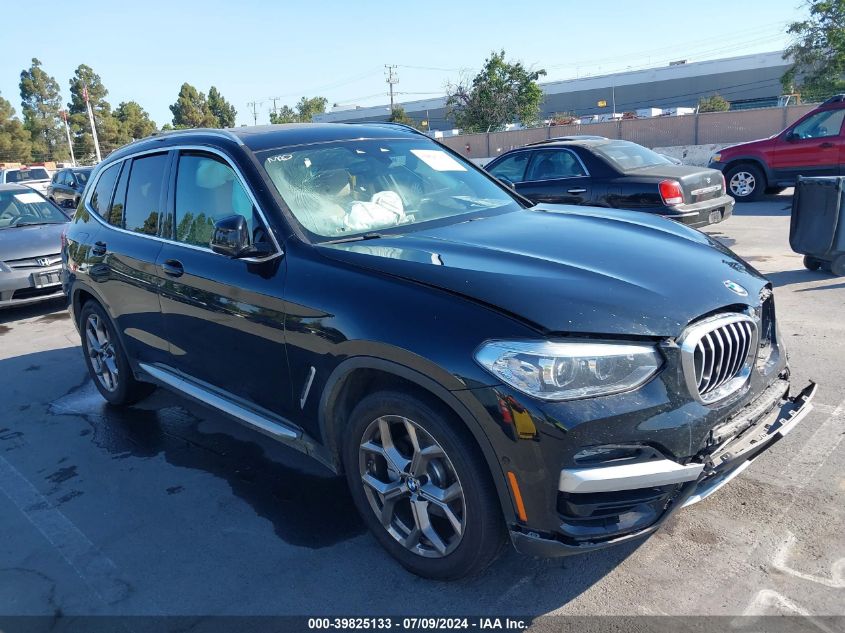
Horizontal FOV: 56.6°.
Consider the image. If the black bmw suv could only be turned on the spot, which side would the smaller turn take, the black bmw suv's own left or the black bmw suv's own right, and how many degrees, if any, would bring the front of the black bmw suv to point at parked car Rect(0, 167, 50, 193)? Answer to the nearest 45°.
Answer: approximately 180°

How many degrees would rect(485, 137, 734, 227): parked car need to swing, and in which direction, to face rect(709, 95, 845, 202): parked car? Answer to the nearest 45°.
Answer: approximately 90° to its right

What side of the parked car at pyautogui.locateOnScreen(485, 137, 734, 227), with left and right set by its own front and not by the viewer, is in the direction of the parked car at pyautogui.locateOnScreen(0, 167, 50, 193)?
front

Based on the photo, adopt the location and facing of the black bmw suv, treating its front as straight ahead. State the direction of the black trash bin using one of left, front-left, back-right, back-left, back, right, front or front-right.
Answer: left

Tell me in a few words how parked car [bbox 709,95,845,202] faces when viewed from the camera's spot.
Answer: facing to the left of the viewer

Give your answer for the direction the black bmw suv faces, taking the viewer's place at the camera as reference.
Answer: facing the viewer and to the right of the viewer

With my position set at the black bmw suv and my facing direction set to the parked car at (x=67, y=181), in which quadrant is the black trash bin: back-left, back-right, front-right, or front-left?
front-right

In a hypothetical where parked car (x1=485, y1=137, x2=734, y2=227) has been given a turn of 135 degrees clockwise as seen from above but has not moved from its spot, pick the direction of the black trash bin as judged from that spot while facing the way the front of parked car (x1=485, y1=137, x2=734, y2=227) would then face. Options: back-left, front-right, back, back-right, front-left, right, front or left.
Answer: front-right

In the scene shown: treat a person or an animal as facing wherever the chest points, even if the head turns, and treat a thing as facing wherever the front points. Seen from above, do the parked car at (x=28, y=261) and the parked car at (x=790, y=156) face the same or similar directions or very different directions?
very different directions

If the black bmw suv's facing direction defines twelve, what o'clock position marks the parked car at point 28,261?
The parked car is roughly at 6 o'clock from the black bmw suv.

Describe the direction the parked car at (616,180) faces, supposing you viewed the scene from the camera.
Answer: facing away from the viewer and to the left of the viewer

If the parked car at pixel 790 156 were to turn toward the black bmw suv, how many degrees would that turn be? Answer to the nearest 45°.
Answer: approximately 90° to its left

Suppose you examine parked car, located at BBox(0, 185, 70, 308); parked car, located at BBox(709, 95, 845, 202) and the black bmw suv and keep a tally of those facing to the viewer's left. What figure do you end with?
1

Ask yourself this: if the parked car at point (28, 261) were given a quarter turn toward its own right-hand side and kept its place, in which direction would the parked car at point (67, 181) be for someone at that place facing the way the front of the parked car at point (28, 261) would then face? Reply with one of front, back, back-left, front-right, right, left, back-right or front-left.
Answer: back-right

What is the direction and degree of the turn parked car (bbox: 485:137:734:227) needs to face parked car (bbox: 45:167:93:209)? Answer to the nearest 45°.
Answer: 0° — it already faces it
